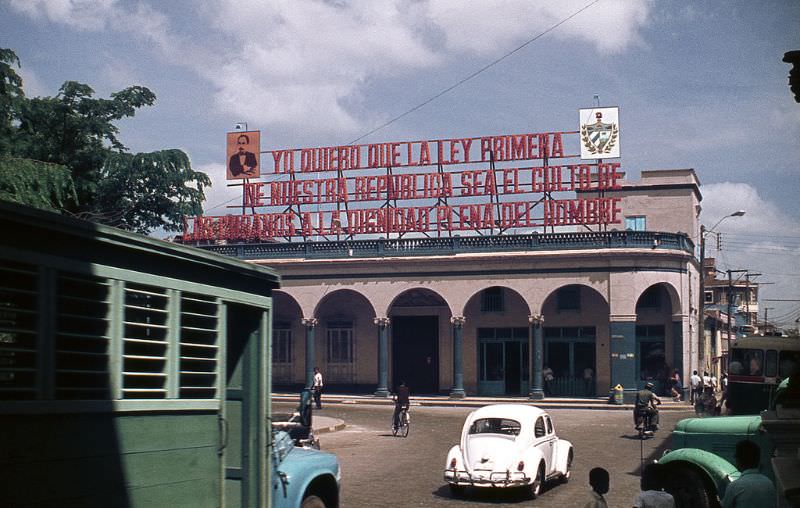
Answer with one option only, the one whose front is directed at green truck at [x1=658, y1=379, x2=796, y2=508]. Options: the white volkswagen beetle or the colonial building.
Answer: the colonial building

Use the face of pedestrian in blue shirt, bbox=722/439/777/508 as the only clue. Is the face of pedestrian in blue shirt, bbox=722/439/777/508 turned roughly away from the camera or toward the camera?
away from the camera

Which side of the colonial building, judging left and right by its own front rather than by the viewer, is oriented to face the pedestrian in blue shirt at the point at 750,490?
front

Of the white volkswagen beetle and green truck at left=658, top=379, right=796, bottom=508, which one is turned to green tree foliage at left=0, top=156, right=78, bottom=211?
the green truck

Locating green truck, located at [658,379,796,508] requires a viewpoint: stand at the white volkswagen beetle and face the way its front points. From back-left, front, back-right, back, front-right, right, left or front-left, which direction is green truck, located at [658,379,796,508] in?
right

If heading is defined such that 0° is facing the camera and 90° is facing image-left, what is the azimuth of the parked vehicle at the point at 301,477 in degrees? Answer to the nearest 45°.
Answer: approximately 270°

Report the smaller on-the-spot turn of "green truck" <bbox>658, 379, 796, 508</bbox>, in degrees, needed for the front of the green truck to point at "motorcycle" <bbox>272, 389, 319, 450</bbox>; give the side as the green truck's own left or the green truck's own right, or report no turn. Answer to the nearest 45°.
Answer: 0° — it already faces it
